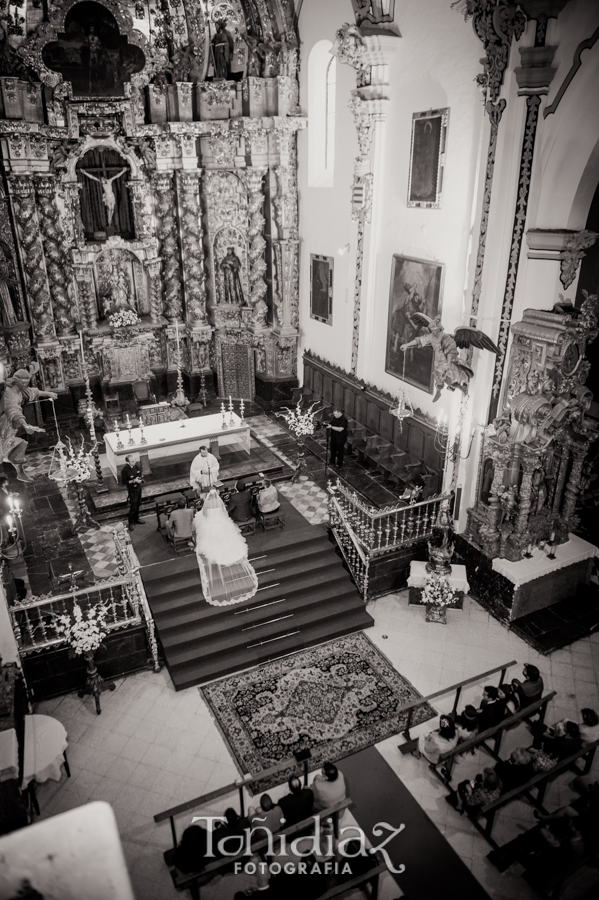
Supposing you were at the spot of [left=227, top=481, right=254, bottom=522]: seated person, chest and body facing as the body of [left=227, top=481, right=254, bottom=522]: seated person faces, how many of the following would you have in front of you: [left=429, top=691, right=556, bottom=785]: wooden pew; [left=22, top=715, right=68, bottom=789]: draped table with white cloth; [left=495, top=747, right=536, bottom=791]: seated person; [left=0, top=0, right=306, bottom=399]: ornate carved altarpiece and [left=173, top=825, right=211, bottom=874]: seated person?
1

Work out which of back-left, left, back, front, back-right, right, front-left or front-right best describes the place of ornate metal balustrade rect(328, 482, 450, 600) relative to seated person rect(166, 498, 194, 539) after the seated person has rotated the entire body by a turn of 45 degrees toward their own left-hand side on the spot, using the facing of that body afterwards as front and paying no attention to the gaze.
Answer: back-right

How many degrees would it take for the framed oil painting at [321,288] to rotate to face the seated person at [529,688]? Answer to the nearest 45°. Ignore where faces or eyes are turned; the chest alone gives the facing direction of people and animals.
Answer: approximately 45° to its left

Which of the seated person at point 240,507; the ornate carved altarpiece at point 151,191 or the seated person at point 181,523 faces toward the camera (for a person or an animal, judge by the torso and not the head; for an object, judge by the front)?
the ornate carved altarpiece

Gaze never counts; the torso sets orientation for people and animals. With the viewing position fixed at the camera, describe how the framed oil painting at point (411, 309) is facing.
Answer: facing the viewer and to the left of the viewer

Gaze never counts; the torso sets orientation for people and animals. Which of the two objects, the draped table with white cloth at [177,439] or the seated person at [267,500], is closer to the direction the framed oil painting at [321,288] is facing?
the draped table with white cloth

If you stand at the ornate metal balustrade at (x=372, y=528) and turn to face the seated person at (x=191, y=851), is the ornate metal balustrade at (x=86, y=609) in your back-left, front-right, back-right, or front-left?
front-right

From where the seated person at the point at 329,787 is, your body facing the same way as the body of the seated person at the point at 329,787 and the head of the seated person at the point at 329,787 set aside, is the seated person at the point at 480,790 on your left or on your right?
on your right

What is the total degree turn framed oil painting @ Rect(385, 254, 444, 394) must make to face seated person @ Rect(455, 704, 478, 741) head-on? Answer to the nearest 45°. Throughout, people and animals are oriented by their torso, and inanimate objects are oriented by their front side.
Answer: approximately 45° to its left

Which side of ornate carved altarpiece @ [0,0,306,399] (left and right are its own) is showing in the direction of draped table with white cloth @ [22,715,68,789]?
front

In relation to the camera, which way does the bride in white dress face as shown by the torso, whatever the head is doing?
away from the camera

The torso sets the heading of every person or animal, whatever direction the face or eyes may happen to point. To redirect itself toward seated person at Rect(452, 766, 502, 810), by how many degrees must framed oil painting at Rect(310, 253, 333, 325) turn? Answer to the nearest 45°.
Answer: approximately 45° to its left

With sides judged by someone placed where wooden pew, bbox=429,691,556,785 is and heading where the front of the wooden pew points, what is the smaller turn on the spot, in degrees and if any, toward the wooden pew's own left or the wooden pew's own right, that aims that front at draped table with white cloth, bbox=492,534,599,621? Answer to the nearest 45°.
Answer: approximately 45° to the wooden pew's own right

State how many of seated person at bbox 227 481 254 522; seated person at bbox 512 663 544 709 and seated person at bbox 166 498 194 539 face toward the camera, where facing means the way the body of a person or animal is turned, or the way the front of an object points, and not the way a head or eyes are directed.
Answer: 0

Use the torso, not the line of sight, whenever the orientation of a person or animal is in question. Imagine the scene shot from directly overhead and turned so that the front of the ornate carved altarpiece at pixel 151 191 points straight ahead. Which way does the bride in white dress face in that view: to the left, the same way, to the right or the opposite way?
the opposite way

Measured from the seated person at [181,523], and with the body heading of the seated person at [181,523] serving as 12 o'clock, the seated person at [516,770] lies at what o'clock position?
the seated person at [516,770] is roughly at 5 o'clock from the seated person at [181,523].

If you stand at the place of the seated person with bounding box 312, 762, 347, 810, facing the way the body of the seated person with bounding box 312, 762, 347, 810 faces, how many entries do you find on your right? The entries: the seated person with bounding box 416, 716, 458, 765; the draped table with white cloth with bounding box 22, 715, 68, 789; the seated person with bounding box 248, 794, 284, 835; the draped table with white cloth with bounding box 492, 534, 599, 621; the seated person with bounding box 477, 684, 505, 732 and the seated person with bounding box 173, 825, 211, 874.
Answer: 3

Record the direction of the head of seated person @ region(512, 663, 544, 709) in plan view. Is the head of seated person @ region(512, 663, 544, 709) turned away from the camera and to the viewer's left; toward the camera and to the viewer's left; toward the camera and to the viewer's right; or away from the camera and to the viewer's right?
away from the camera and to the viewer's left

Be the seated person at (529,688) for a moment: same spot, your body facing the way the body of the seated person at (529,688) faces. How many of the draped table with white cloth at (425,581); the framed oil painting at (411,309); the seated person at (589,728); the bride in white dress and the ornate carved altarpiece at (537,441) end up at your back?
1

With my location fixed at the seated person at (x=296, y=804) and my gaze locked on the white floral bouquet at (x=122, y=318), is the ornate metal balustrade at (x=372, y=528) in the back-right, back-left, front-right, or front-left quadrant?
front-right

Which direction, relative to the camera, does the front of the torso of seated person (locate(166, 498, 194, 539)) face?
away from the camera

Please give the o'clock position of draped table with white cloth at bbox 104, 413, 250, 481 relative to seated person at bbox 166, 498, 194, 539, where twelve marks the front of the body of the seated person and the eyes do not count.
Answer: The draped table with white cloth is roughly at 12 o'clock from the seated person.

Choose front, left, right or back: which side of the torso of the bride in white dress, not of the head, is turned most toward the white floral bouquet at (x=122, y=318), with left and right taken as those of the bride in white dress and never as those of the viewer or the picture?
front

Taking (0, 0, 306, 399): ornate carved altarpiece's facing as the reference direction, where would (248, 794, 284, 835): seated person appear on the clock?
The seated person is roughly at 12 o'clock from the ornate carved altarpiece.
